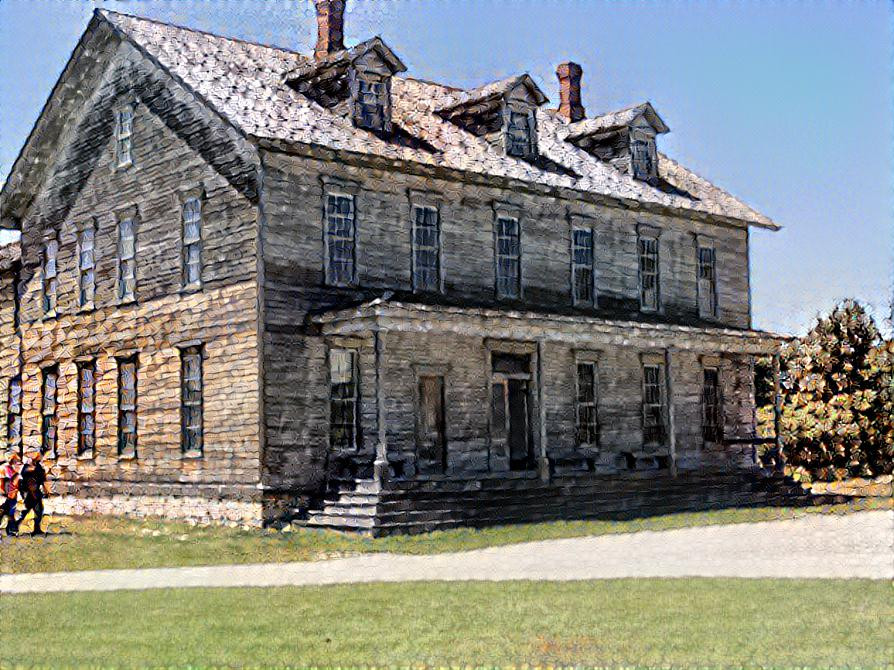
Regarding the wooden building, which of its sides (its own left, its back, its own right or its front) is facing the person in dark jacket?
right

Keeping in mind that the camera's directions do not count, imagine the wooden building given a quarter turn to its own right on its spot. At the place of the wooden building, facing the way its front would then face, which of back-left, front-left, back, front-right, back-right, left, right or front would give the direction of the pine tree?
back

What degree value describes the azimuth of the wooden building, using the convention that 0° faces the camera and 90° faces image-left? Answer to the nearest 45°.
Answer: approximately 315°

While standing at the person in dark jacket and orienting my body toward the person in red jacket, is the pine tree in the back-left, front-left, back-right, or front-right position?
back-right

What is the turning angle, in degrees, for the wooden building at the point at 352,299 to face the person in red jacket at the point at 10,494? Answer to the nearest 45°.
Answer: approximately 90° to its right
